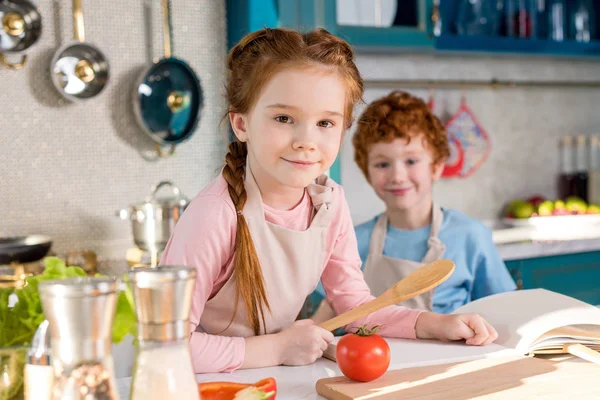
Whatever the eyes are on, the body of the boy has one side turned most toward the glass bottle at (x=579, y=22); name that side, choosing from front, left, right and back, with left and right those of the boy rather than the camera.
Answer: back

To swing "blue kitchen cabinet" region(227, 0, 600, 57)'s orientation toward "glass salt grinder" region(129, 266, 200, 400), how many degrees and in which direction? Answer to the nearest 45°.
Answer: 0° — it already faces it

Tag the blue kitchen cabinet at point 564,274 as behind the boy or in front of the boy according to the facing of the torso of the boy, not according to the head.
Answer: behind

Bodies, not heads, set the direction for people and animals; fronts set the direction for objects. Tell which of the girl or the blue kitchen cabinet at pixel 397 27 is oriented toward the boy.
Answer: the blue kitchen cabinet

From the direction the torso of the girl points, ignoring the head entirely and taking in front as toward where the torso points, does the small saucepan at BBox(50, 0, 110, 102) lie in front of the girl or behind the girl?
behind

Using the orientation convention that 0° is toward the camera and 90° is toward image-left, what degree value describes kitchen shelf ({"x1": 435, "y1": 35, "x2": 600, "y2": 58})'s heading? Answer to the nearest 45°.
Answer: approximately 0°

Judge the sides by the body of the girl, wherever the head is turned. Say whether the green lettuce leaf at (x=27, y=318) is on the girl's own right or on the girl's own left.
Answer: on the girl's own right
